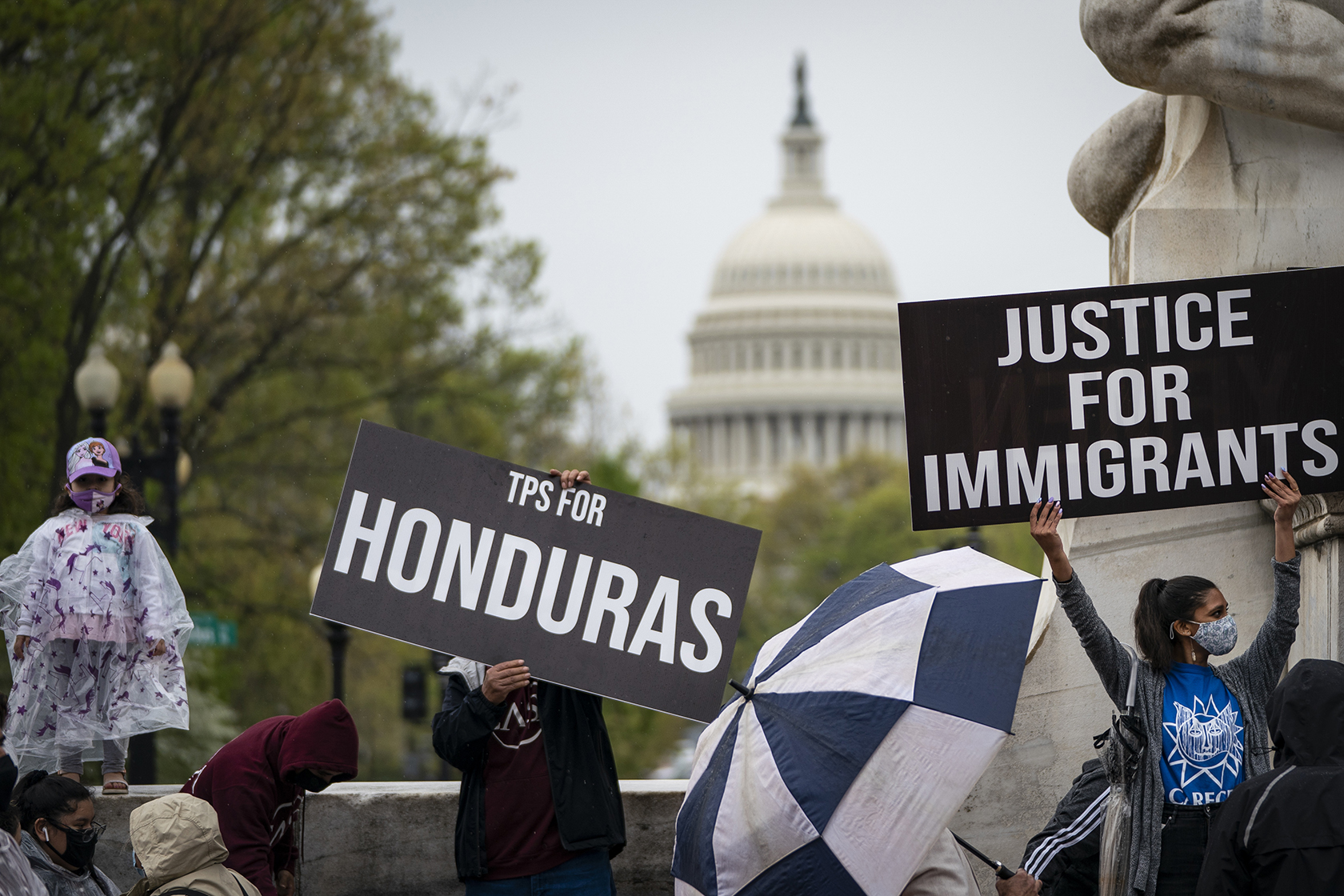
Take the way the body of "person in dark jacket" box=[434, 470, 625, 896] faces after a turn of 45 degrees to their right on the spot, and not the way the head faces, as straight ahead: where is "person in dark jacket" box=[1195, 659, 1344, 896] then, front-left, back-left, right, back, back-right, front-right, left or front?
left
